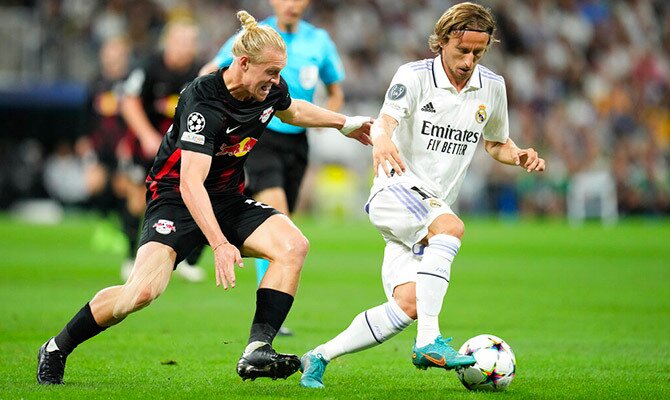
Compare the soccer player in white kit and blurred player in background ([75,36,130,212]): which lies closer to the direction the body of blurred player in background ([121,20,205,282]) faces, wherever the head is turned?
the soccer player in white kit

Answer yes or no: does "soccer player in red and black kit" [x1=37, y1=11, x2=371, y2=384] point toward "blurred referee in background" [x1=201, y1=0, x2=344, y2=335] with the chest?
no

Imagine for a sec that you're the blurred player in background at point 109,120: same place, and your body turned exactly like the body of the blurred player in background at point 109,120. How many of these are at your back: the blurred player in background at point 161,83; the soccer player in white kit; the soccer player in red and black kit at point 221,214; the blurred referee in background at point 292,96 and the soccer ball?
0

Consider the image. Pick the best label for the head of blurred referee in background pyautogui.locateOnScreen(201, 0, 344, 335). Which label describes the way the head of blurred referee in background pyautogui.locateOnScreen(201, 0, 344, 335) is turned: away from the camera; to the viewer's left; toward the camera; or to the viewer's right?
toward the camera

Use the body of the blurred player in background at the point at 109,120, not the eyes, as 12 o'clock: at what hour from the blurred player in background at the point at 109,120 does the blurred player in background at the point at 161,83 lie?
the blurred player in background at the point at 161,83 is roughly at 12 o'clock from the blurred player in background at the point at 109,120.

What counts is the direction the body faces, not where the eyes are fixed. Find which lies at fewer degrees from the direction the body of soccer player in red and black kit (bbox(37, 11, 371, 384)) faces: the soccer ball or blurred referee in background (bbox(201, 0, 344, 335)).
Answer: the soccer ball

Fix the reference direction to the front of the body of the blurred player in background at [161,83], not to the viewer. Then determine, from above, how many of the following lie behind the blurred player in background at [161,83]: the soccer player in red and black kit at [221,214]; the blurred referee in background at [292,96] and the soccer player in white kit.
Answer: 0

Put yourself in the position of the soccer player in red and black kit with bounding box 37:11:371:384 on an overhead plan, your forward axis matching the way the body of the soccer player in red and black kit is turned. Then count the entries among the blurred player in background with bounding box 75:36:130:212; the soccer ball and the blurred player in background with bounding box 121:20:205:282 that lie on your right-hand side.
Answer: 0

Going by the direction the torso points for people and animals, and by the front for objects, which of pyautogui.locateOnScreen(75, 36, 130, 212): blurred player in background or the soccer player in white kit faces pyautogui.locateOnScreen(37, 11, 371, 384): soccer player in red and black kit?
the blurred player in background

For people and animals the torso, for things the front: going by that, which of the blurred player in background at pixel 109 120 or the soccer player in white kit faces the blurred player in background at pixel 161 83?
the blurred player in background at pixel 109 120

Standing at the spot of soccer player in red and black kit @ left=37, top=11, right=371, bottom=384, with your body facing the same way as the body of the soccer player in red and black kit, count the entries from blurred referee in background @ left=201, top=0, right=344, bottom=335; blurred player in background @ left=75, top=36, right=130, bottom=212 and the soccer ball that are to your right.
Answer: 0

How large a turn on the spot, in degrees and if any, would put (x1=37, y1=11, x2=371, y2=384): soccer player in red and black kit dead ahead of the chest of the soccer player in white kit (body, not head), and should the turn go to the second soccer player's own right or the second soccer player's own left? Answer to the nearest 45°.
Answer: approximately 135° to the second soccer player's own right

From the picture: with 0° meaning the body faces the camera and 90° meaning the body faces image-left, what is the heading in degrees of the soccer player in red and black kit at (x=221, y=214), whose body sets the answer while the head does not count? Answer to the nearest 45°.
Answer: approximately 315°

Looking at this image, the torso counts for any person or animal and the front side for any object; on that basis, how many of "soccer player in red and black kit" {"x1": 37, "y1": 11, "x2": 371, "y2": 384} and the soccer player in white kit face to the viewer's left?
0

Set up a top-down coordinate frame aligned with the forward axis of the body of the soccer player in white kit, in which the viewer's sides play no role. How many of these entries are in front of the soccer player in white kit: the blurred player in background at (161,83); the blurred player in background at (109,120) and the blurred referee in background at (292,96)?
0

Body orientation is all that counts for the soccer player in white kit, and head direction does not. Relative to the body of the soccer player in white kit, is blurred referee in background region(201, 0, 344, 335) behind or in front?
behind

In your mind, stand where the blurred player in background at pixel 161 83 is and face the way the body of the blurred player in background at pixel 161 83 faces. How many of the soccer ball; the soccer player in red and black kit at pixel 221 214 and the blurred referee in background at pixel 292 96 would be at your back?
0

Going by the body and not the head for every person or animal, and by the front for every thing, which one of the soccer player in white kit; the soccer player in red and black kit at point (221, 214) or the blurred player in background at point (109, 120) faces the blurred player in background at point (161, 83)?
the blurred player in background at point (109, 120)

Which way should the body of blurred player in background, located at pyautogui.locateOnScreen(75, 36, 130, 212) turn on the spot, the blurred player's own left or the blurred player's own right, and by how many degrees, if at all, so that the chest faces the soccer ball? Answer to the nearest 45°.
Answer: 0° — they already face it
